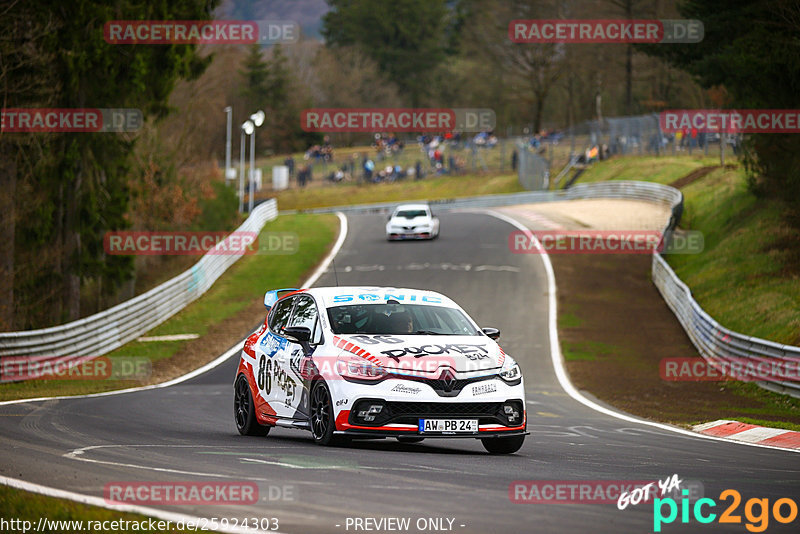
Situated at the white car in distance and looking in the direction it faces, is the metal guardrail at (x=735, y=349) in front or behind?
in front

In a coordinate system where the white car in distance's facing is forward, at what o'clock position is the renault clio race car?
The renault clio race car is roughly at 12 o'clock from the white car in distance.

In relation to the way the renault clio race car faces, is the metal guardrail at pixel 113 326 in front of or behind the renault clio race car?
behind

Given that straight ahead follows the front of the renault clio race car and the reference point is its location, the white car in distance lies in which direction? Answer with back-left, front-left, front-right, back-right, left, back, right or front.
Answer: back-left

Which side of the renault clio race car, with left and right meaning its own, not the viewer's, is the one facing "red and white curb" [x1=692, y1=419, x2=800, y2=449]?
left

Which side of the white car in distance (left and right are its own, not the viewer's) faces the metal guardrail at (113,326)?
front

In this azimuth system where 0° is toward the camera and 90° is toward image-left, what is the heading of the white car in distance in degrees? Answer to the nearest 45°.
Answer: approximately 0°

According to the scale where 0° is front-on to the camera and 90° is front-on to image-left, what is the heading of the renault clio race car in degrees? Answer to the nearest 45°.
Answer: approximately 315°

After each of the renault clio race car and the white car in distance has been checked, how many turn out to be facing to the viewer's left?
0

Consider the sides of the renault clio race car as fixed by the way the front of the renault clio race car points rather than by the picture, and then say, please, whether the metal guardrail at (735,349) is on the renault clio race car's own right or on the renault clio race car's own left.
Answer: on the renault clio race car's own left

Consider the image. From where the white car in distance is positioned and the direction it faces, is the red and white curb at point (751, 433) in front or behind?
in front
